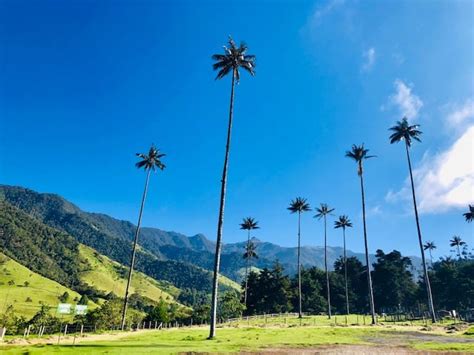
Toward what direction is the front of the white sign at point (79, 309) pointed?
toward the camera
